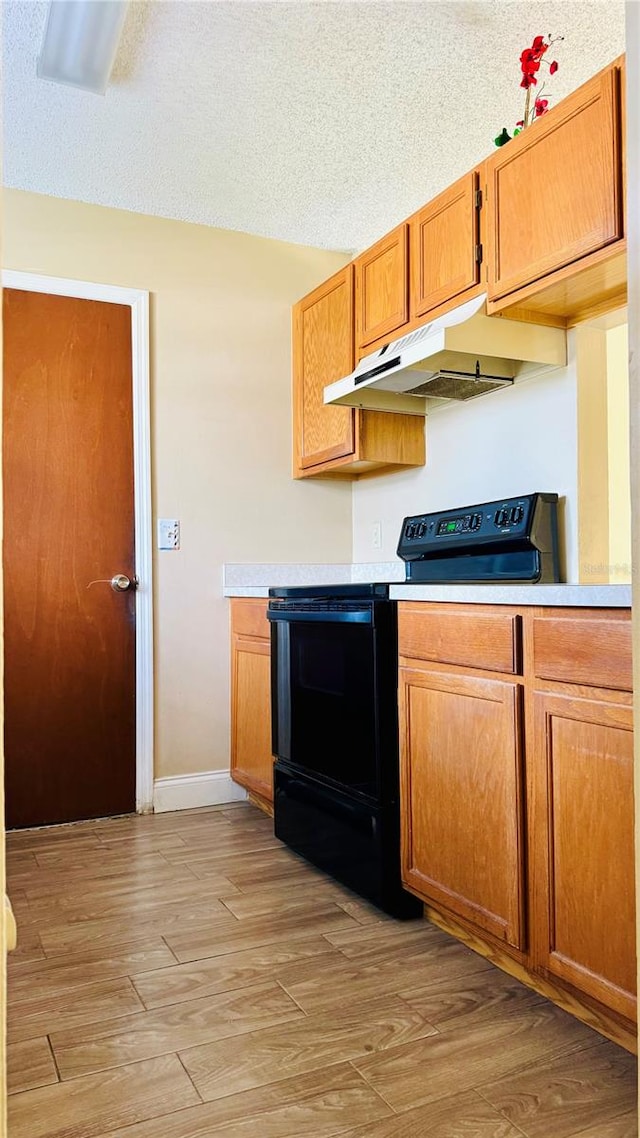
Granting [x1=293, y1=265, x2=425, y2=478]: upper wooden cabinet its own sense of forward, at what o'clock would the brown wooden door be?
The brown wooden door is roughly at 1 o'clock from the upper wooden cabinet.

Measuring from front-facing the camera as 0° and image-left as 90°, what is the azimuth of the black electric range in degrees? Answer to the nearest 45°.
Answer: approximately 45°

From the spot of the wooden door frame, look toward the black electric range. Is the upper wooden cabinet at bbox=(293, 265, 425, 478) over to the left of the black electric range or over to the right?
left

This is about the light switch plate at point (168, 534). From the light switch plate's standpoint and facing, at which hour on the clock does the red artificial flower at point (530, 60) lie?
The red artificial flower is roughly at 11 o'clock from the light switch plate.

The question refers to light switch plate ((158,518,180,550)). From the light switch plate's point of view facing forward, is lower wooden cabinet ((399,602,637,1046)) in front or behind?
in front
